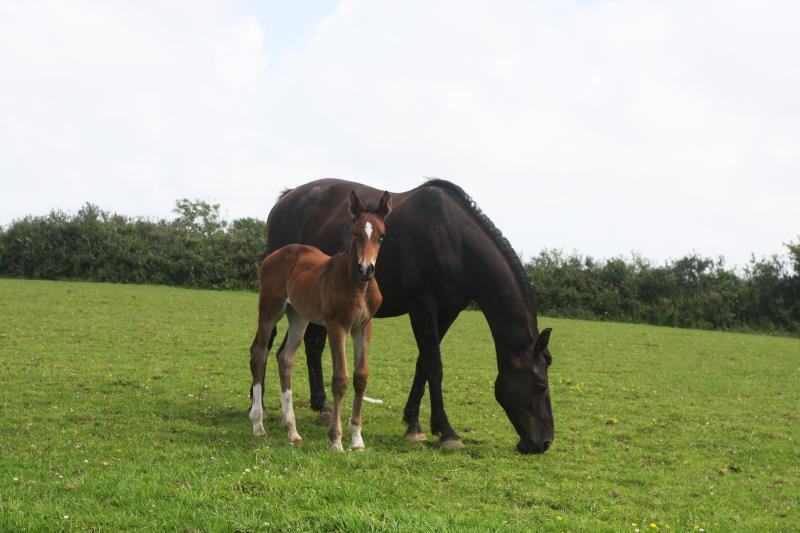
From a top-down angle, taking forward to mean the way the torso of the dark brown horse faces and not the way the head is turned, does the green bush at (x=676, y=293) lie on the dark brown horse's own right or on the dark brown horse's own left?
on the dark brown horse's own left

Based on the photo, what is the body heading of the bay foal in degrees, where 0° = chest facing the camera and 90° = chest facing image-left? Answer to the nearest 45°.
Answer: approximately 315°

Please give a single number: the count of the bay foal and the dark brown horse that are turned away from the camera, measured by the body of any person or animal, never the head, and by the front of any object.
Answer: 0

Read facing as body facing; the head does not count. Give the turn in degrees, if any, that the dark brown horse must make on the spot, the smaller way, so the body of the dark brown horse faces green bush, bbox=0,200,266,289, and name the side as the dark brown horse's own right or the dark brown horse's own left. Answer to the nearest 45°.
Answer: approximately 180°

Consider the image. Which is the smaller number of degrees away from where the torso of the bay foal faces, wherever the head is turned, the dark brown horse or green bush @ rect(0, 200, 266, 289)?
the dark brown horse
